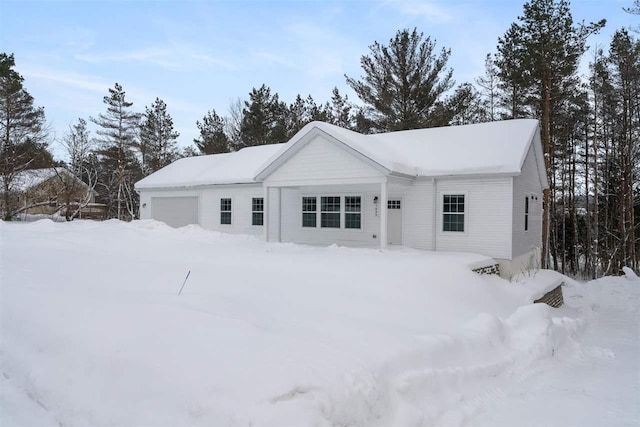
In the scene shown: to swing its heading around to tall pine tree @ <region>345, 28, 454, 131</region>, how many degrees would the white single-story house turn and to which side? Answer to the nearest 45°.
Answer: approximately 135° to its right

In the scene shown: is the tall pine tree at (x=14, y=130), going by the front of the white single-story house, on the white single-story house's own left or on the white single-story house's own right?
on the white single-story house's own right

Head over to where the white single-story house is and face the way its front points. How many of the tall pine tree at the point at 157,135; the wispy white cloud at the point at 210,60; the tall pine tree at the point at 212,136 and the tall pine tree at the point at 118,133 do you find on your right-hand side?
4

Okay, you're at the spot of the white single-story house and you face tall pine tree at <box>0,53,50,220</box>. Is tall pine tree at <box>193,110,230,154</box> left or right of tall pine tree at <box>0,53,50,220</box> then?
right

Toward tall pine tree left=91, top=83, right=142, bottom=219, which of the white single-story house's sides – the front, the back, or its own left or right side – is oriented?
right

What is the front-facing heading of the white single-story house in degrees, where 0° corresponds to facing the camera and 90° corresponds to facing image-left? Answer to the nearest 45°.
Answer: approximately 45°

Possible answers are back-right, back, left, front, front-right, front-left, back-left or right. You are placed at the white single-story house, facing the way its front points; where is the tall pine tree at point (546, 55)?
back

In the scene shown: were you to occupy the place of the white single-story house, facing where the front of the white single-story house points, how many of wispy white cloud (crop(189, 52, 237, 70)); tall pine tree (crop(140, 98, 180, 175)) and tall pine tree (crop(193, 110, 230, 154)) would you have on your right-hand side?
3

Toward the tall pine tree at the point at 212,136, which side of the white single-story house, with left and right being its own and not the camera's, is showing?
right
